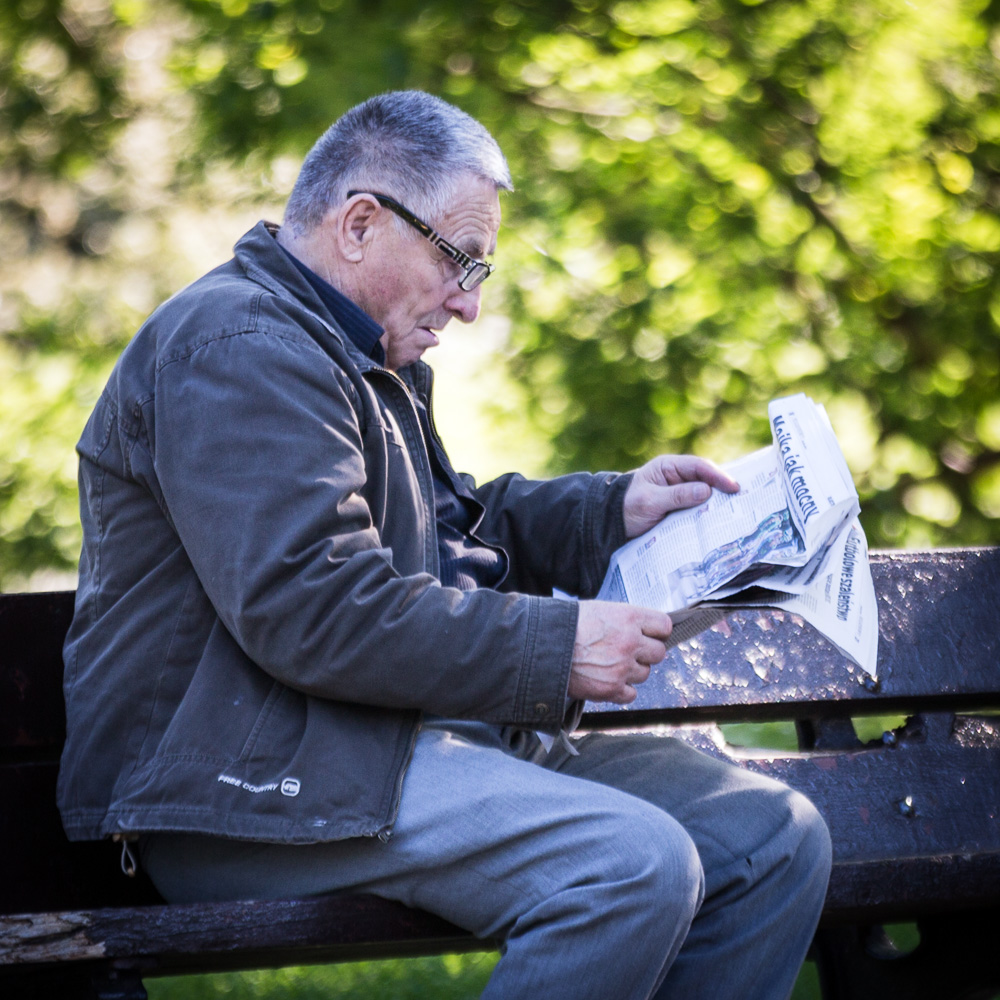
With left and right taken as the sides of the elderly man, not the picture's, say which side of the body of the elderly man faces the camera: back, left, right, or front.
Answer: right

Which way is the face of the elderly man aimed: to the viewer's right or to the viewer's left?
to the viewer's right
